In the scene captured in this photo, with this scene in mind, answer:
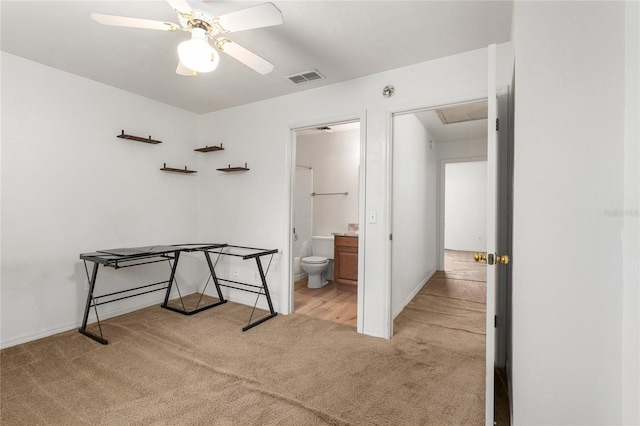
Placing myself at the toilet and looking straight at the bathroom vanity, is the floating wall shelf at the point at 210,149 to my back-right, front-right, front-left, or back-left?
back-right

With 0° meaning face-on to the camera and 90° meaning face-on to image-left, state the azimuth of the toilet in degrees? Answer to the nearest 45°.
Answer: approximately 45°

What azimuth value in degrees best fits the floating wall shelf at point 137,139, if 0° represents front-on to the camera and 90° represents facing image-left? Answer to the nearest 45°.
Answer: approximately 315°

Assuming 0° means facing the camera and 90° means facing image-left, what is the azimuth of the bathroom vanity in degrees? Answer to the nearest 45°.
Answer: approximately 45°

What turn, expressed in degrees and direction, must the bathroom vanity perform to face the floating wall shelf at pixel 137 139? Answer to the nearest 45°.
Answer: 0° — it already faces it

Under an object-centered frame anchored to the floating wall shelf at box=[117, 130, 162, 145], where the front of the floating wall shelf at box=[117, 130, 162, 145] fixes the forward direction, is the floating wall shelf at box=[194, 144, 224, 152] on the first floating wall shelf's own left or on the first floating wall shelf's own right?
on the first floating wall shelf's own left
